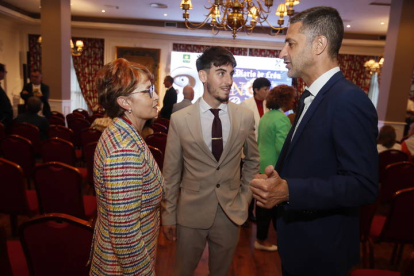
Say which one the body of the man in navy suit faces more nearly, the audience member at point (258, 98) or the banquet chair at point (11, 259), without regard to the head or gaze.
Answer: the banquet chair

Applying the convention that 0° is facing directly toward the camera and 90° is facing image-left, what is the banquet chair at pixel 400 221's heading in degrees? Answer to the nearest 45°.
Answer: approximately 135°

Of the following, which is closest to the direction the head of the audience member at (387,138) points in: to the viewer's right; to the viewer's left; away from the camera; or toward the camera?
away from the camera

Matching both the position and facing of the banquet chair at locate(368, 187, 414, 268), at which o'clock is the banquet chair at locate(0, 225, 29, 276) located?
the banquet chair at locate(0, 225, 29, 276) is roughly at 9 o'clock from the banquet chair at locate(368, 187, 414, 268).

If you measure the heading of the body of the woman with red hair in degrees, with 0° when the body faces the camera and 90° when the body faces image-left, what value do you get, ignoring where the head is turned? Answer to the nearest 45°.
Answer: approximately 270°

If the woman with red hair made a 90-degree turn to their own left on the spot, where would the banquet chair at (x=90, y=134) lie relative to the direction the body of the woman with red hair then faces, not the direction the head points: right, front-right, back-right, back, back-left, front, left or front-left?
front

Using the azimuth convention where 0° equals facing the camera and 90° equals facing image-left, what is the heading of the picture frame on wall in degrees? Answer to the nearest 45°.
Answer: approximately 0°

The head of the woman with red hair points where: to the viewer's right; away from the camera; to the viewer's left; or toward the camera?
to the viewer's right

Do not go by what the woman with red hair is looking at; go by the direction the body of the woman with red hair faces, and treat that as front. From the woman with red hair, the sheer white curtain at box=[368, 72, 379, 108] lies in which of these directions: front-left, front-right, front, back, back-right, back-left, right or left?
front-left

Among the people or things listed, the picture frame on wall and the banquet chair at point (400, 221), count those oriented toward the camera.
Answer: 1

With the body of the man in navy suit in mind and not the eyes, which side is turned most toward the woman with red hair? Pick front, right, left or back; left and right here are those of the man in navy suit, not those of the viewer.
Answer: front

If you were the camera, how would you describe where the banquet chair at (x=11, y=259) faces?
facing away from the viewer and to the right of the viewer

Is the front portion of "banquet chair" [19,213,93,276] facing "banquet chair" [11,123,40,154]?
yes

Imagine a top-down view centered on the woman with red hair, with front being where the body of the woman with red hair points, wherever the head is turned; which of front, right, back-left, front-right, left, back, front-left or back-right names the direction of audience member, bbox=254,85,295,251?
front-left

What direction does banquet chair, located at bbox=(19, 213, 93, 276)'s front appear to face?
away from the camera

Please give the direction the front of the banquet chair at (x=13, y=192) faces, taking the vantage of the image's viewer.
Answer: facing away from the viewer and to the right of the viewer

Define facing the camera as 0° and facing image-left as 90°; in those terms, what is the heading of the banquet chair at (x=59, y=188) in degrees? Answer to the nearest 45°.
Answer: approximately 225°
